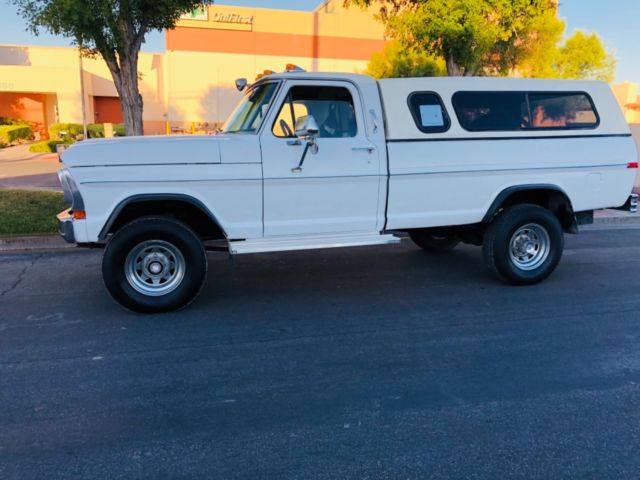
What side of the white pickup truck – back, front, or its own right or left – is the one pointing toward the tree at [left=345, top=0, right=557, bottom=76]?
right

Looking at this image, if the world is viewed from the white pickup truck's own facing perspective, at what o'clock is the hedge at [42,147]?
The hedge is roughly at 2 o'clock from the white pickup truck.

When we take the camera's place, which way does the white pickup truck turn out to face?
facing to the left of the viewer

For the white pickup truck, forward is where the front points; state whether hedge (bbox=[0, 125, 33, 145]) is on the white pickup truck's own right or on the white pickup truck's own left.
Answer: on the white pickup truck's own right

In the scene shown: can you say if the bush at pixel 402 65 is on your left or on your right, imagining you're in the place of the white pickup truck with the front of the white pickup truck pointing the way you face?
on your right

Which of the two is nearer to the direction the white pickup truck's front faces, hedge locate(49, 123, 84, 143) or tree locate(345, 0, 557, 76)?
the hedge

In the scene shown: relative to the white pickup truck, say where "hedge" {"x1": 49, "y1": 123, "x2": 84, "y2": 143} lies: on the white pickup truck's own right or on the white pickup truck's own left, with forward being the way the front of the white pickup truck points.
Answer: on the white pickup truck's own right
